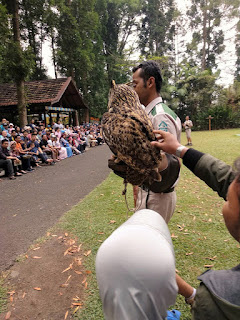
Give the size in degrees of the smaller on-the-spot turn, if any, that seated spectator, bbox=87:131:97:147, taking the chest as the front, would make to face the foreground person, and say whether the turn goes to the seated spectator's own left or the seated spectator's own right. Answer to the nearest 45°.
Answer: approximately 45° to the seated spectator's own right

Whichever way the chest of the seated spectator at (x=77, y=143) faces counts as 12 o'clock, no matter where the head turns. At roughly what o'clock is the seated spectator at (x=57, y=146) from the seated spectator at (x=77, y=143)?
the seated spectator at (x=57, y=146) is roughly at 2 o'clock from the seated spectator at (x=77, y=143).

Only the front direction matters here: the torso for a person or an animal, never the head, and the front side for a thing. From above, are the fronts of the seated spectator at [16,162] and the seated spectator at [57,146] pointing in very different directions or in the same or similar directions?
same or similar directions

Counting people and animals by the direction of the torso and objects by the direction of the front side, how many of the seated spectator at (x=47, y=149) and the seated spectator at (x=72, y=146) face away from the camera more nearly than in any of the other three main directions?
0

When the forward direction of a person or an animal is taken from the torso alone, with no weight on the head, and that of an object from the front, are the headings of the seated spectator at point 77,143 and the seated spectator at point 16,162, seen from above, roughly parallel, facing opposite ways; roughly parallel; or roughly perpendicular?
roughly parallel

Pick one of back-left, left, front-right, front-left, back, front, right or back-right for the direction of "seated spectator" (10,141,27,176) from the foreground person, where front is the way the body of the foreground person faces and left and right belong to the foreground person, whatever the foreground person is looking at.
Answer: front

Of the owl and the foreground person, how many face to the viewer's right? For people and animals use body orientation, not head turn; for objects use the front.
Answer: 0

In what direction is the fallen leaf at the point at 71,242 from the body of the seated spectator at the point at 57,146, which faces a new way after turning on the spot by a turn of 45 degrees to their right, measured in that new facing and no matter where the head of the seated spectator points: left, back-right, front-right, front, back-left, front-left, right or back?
front

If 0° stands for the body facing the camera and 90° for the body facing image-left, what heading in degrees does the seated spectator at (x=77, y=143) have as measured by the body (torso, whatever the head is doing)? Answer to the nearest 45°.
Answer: approximately 315°

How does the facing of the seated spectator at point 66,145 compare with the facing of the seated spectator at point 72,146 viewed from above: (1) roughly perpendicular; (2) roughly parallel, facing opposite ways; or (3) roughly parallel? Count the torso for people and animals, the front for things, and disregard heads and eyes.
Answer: roughly parallel

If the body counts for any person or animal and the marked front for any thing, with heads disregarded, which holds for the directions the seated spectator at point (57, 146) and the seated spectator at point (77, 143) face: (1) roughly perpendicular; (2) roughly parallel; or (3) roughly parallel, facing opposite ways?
roughly parallel

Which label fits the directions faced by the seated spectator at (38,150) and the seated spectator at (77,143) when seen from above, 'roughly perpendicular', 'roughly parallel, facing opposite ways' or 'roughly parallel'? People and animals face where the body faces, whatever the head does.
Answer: roughly parallel
